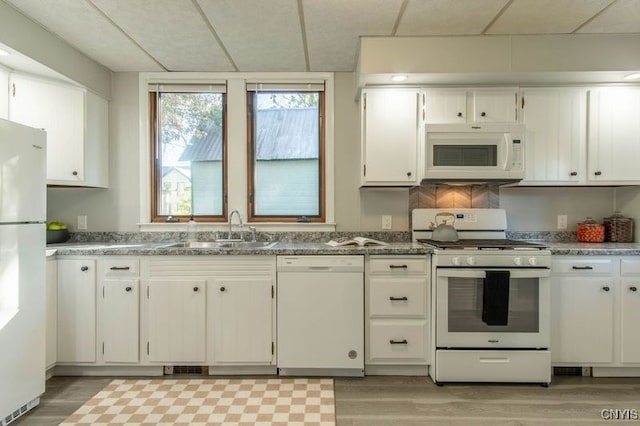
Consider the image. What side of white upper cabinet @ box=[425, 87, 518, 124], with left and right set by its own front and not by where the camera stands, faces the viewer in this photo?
front

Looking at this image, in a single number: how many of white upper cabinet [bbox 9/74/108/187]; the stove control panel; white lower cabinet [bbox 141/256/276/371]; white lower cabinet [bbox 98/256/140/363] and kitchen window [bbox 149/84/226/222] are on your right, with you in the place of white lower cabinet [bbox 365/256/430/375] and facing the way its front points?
4

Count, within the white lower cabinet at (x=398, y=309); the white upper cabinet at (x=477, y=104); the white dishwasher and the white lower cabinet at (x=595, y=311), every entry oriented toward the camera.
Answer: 4

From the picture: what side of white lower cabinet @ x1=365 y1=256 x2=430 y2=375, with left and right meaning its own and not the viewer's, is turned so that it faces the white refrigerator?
right

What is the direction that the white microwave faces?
toward the camera

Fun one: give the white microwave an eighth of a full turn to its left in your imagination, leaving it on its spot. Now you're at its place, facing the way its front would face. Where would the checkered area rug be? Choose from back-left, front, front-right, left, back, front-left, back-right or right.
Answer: right

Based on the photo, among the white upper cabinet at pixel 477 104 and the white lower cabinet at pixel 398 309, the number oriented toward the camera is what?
2

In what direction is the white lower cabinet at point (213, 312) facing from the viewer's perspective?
toward the camera

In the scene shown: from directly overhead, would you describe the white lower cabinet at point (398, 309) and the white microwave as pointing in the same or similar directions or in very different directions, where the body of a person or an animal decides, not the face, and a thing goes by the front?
same or similar directions

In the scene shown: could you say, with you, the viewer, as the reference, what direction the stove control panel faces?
facing the viewer
